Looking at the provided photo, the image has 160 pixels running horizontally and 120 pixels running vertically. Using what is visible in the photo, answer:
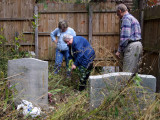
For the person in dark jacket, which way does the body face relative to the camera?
to the viewer's left

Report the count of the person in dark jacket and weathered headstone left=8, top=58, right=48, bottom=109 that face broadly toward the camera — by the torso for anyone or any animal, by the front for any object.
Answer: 1

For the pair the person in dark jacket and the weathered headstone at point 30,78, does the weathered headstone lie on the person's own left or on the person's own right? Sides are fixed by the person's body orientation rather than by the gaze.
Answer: on the person's own left

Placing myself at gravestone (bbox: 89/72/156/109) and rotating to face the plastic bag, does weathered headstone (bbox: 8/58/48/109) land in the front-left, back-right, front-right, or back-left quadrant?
front-right

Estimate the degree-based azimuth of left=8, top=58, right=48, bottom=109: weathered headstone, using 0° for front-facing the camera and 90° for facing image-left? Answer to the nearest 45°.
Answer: approximately 0°

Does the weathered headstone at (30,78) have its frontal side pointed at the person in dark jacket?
no

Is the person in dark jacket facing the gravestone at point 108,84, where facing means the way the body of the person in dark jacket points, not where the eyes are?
no

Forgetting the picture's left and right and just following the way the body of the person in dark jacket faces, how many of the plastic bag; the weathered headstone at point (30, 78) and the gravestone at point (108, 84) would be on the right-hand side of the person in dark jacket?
0

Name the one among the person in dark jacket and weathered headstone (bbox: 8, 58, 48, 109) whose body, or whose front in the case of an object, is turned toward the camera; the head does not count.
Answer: the weathered headstone

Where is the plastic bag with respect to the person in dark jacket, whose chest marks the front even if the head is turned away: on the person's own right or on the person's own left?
on the person's own left

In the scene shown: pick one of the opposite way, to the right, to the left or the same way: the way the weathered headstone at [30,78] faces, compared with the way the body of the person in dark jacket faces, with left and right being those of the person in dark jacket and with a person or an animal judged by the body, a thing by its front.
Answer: to the left
